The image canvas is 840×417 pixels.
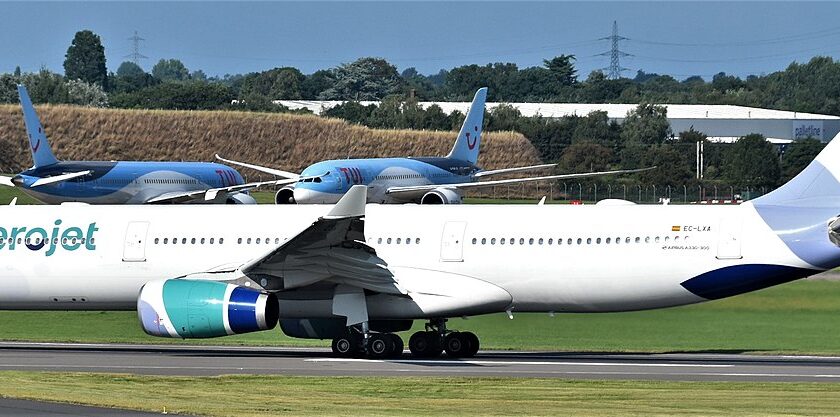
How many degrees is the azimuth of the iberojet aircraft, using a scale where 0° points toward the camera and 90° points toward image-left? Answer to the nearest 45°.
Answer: approximately 90°
